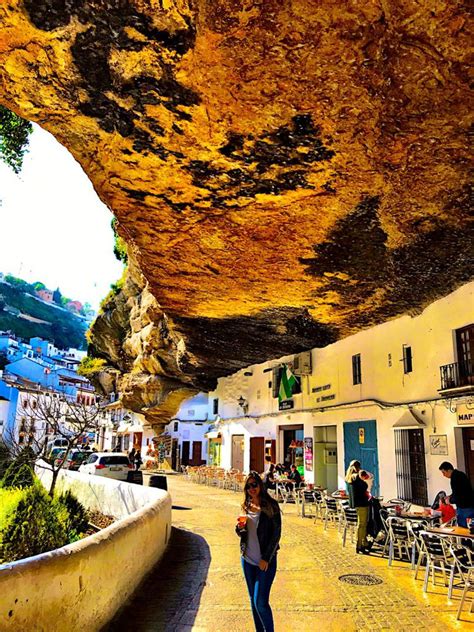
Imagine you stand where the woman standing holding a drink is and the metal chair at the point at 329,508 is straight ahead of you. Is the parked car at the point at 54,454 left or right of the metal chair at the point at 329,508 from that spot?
left

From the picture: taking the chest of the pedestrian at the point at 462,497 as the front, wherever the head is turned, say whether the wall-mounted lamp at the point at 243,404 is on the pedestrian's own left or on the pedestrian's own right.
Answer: on the pedestrian's own right

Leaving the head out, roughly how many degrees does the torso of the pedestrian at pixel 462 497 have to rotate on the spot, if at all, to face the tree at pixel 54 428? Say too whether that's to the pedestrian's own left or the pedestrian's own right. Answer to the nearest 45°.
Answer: approximately 45° to the pedestrian's own right

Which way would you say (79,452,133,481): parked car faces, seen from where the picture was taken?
facing away from the viewer and to the left of the viewer

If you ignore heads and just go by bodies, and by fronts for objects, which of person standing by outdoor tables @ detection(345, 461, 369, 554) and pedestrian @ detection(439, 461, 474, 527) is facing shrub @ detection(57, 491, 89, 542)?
the pedestrian

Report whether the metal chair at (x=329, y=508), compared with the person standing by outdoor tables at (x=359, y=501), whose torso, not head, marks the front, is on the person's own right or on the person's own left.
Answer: on the person's own left

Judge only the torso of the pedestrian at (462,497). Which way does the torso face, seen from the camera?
to the viewer's left
